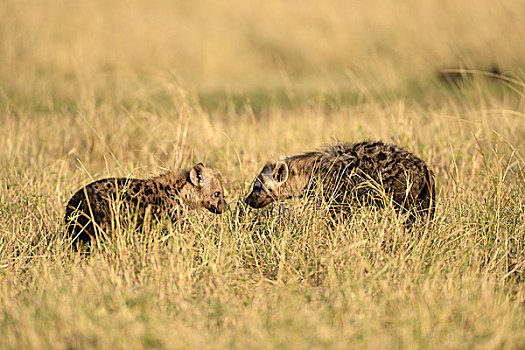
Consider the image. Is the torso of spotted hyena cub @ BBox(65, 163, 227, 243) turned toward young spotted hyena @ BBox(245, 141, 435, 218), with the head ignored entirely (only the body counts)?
yes

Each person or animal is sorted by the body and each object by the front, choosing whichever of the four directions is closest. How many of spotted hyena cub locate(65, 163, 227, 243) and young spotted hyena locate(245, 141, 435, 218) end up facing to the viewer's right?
1

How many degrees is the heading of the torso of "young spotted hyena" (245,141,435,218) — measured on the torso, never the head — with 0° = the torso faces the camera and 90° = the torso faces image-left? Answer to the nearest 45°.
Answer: approximately 90°

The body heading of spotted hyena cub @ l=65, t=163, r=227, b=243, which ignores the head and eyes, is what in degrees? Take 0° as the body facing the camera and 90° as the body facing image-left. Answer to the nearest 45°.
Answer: approximately 270°

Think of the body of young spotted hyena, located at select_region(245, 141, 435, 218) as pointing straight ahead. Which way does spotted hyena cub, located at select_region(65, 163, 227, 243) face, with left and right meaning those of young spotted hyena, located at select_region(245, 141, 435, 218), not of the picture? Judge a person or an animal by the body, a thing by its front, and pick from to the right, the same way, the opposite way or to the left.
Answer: the opposite way
